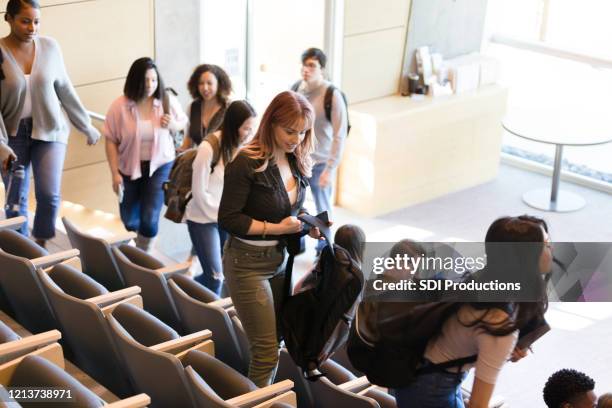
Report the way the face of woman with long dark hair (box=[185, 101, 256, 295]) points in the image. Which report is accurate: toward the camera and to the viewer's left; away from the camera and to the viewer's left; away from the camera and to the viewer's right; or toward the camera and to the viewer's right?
toward the camera and to the viewer's right

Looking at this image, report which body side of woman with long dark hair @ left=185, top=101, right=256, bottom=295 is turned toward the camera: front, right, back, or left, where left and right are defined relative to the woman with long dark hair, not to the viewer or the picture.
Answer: right

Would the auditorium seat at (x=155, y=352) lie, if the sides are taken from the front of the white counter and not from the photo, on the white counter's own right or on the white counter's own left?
on the white counter's own right

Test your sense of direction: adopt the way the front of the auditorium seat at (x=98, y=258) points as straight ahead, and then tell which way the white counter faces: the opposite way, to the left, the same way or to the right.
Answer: to the right
